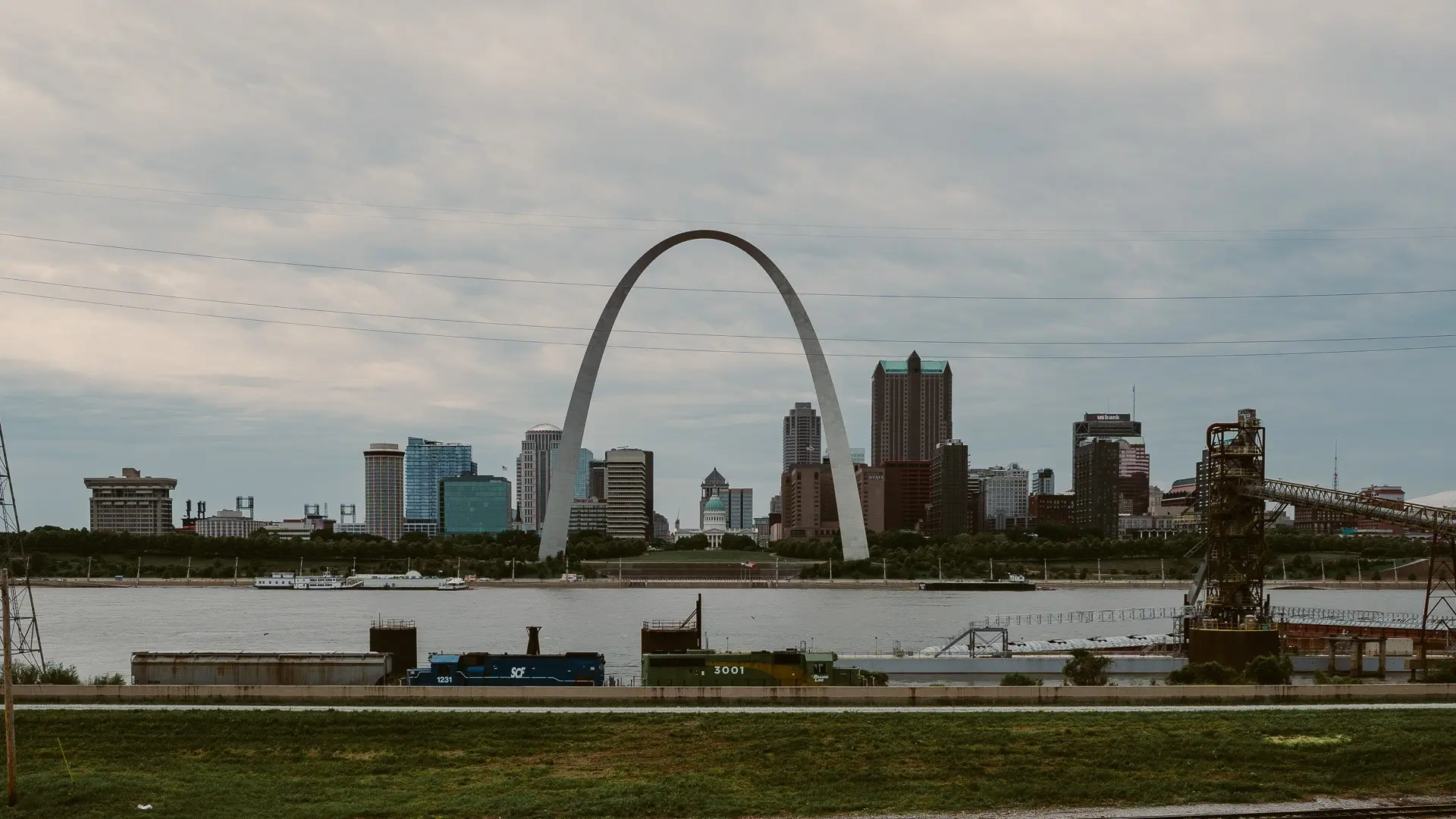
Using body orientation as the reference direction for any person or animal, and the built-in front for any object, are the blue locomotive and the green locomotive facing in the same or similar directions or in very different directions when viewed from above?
very different directions

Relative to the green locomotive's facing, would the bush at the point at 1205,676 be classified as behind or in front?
in front

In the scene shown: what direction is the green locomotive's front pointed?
to the viewer's right

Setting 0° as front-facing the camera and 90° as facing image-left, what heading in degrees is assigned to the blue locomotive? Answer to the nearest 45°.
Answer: approximately 90°

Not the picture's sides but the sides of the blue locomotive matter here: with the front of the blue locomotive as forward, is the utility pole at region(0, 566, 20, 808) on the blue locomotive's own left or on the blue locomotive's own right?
on the blue locomotive's own left

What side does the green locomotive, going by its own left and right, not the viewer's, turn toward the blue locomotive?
back

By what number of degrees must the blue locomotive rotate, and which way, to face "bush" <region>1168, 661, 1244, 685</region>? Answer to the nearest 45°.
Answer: approximately 180°
